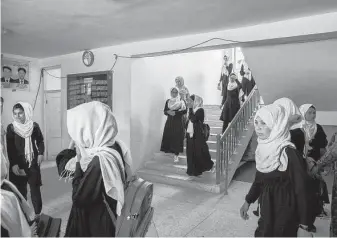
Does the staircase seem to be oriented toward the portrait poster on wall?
no

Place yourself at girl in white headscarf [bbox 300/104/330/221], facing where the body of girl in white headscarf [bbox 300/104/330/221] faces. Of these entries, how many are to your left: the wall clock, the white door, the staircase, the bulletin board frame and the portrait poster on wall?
0

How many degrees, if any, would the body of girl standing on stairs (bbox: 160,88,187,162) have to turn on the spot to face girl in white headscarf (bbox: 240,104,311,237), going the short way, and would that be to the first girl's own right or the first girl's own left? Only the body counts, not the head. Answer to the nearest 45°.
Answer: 0° — they already face them

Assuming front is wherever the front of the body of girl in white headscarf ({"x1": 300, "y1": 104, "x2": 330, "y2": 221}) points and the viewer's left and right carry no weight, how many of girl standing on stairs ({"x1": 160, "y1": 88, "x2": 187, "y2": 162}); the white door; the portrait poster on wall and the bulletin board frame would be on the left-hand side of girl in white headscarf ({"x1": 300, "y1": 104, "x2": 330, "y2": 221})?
0

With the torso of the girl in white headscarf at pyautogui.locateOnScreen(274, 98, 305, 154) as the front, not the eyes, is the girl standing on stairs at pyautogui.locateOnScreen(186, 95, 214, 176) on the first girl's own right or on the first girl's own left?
on the first girl's own left

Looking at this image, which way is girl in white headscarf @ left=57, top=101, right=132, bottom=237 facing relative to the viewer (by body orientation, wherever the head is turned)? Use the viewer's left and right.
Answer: facing away from the viewer and to the left of the viewer

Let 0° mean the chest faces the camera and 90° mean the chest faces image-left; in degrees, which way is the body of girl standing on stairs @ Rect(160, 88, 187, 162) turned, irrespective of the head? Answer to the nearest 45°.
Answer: approximately 0°

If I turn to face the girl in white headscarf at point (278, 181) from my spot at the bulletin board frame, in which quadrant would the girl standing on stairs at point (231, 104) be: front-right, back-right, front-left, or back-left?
front-left

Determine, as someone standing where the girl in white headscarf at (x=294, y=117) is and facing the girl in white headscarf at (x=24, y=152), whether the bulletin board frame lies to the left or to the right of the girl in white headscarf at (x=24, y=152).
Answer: right

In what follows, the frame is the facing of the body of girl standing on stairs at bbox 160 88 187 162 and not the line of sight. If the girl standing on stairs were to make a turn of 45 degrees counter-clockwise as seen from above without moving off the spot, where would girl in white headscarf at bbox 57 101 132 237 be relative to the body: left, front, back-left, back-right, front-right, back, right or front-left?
front-right

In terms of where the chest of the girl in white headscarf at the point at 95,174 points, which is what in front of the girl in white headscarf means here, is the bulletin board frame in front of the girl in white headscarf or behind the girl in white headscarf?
in front

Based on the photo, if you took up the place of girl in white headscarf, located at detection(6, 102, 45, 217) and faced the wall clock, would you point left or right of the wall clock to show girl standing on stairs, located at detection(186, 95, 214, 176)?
right

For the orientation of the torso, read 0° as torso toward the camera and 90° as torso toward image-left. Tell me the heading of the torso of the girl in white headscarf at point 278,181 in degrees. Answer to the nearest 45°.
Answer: approximately 45°
